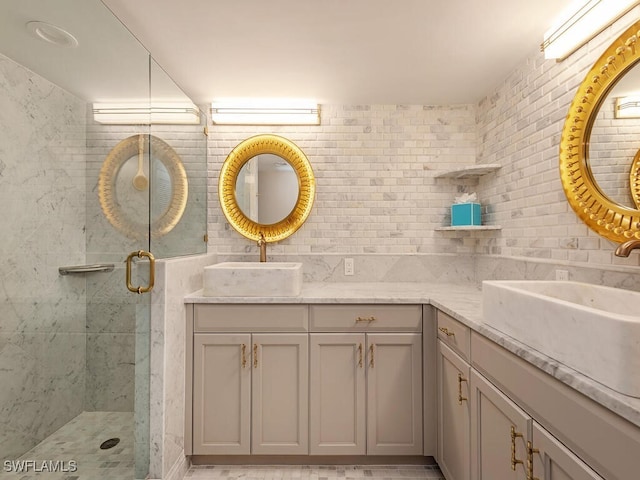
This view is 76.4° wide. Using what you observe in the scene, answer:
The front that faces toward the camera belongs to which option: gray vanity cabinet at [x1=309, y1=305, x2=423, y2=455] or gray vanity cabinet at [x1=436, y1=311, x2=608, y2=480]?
gray vanity cabinet at [x1=309, y1=305, x2=423, y2=455]

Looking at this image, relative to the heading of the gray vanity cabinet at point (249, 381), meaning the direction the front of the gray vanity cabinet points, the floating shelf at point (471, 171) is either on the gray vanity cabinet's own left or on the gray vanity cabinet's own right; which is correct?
on the gray vanity cabinet's own left

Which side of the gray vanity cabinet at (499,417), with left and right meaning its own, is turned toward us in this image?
left

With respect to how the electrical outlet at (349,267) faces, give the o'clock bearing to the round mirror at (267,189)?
The round mirror is roughly at 3 o'clock from the electrical outlet.

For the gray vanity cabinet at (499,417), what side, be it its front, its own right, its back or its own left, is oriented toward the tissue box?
right

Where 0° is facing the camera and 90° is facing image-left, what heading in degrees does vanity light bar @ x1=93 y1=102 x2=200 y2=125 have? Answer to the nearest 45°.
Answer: approximately 0°

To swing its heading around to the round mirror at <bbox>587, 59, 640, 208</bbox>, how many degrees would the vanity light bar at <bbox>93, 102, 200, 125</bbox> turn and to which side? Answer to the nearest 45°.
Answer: approximately 45° to its left

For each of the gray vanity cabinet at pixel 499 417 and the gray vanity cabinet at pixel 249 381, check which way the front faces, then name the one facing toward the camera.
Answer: the gray vanity cabinet at pixel 249 381

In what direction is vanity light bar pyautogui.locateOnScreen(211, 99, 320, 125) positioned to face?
toward the camera

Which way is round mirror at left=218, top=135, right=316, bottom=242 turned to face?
toward the camera

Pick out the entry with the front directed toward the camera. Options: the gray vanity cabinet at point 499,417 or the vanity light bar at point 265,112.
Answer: the vanity light bar

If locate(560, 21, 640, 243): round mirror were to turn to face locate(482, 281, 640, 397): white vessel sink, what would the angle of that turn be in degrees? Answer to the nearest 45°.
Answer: approximately 45° to its left

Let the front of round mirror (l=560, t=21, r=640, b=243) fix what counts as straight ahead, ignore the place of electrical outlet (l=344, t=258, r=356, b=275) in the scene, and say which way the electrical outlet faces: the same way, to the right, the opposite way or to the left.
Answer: to the left

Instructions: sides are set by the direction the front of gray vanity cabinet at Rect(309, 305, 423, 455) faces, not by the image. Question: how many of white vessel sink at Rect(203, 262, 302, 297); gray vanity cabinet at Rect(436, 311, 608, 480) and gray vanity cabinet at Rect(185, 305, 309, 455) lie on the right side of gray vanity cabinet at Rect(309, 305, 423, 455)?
2

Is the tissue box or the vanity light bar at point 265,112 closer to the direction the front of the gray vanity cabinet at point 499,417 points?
the vanity light bar

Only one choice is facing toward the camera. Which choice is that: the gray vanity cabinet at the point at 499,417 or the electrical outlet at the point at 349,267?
the electrical outlet

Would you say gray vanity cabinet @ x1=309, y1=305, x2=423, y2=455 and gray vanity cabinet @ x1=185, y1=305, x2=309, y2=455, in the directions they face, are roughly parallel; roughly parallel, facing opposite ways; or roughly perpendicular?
roughly parallel
